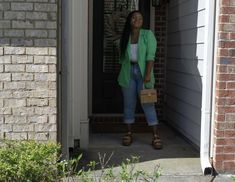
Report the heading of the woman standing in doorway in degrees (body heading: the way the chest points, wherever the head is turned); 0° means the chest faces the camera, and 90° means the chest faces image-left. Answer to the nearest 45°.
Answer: approximately 0°

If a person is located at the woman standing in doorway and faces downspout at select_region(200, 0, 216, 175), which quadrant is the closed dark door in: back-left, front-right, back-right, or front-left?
back-left

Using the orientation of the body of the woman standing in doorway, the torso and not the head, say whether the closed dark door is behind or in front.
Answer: behind

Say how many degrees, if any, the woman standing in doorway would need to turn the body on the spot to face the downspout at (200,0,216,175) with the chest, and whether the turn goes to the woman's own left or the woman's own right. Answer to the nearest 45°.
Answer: approximately 45° to the woman's own left

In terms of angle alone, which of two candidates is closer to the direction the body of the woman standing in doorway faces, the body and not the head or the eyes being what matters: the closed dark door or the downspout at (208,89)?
the downspout
